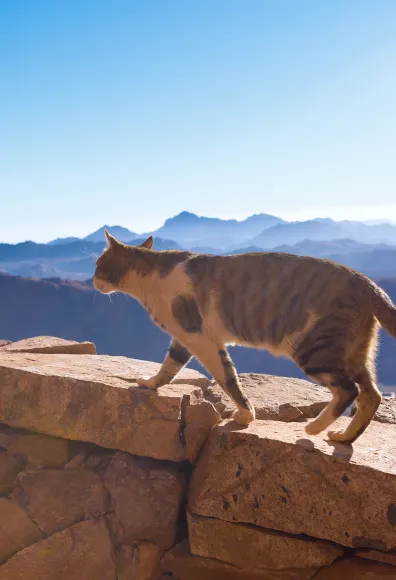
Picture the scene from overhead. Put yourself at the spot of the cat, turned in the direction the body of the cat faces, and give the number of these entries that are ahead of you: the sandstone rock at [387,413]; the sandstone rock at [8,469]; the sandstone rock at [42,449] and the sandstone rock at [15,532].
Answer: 3

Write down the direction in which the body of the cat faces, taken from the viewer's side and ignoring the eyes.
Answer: to the viewer's left

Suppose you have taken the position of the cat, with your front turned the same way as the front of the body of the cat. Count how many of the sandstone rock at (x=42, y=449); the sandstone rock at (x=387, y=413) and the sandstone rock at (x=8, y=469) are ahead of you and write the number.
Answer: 2

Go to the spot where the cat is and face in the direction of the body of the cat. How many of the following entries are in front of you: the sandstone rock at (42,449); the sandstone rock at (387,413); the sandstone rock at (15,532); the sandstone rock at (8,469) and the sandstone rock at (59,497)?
4

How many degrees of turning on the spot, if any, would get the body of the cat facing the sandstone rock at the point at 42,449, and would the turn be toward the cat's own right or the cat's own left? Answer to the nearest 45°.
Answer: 0° — it already faces it

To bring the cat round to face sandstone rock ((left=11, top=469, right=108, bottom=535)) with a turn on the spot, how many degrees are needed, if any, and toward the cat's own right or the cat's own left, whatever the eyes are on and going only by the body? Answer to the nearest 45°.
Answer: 0° — it already faces it
